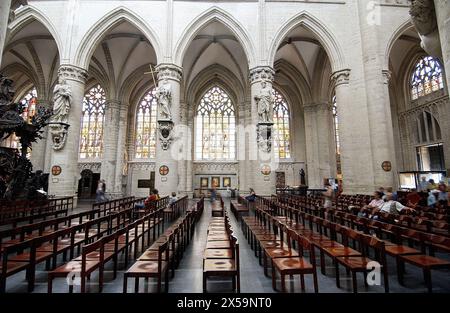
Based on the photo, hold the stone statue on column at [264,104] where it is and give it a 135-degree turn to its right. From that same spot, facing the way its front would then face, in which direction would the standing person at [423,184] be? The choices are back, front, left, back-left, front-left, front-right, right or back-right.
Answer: back-right

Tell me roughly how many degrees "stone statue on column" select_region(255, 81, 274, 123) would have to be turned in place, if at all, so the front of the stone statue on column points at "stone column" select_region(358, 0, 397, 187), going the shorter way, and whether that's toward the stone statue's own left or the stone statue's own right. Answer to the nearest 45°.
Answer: approximately 90° to the stone statue's own left

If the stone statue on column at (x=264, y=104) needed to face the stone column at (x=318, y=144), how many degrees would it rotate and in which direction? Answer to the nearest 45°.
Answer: approximately 135° to its left

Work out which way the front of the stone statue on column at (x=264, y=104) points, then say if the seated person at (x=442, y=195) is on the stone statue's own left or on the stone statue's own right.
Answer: on the stone statue's own left
